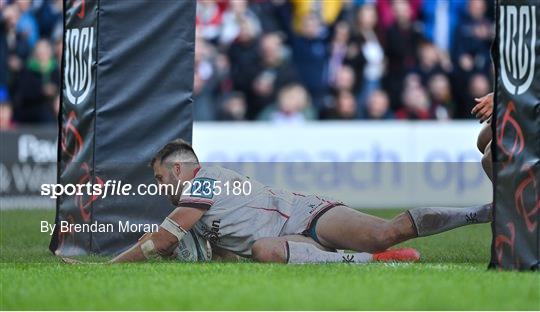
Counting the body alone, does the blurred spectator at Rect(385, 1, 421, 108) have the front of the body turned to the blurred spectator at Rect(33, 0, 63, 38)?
no

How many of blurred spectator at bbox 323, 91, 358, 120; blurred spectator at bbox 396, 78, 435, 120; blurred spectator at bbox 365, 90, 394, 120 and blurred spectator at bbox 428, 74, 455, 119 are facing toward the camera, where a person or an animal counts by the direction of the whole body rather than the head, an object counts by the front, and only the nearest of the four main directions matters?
4

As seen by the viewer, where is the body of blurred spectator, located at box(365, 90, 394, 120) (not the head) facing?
toward the camera

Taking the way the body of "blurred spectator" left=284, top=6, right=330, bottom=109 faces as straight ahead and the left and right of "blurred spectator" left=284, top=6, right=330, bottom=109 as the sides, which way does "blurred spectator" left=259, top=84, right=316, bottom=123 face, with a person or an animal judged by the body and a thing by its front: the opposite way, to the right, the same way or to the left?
the same way

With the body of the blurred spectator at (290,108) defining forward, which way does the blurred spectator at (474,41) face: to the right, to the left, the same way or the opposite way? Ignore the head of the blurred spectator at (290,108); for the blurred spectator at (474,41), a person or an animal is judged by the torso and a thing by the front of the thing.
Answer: the same way

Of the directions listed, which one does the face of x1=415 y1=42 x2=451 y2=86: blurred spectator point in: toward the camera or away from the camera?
toward the camera

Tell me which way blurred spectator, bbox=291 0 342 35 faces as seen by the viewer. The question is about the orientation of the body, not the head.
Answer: toward the camera

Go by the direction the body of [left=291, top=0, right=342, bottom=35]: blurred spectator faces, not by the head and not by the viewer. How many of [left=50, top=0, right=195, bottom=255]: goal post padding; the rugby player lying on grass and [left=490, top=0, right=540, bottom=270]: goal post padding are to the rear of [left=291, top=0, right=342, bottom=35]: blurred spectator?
0

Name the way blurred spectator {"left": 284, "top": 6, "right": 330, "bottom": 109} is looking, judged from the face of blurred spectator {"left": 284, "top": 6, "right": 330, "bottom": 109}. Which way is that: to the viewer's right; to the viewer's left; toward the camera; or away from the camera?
toward the camera

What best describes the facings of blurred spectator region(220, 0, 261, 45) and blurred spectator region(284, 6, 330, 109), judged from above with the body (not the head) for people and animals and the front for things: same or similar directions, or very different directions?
same or similar directions

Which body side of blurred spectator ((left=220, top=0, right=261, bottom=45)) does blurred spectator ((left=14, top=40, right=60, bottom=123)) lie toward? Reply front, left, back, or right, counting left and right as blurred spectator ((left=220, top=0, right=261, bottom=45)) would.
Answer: right

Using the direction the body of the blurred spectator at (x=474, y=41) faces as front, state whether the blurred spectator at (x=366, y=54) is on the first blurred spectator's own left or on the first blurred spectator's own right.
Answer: on the first blurred spectator's own right

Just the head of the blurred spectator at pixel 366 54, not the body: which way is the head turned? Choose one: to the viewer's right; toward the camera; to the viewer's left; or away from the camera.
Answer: toward the camera

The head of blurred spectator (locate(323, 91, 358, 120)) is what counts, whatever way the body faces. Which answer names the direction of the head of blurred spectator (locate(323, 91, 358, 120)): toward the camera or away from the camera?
toward the camera

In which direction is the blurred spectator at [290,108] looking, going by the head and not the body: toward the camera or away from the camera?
toward the camera

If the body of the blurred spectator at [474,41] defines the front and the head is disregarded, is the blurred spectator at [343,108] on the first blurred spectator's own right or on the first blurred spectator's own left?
on the first blurred spectator's own right

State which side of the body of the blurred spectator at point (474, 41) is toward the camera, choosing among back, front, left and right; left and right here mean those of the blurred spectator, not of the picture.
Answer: front

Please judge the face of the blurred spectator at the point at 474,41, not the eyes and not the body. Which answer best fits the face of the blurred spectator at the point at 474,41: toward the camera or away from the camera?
toward the camera
